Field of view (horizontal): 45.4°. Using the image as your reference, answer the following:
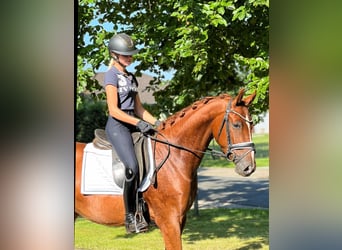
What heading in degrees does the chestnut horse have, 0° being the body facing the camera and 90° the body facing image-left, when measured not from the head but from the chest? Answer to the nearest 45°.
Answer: approximately 270°

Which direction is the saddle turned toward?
to the viewer's right

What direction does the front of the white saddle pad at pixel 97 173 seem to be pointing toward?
to the viewer's right
